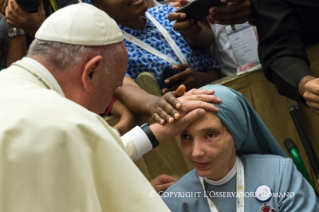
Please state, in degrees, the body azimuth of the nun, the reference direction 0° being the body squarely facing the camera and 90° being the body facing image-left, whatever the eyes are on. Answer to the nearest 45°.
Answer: approximately 45°

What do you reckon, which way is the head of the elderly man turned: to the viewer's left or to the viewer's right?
to the viewer's right

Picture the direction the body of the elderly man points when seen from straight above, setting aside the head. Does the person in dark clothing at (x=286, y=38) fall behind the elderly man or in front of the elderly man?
in front

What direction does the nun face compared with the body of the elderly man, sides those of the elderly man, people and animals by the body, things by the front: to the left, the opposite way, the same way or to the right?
the opposite way

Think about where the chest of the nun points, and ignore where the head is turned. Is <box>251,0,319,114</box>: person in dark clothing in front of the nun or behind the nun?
behind

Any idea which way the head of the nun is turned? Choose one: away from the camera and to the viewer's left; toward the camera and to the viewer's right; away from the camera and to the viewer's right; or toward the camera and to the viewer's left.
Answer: toward the camera and to the viewer's left

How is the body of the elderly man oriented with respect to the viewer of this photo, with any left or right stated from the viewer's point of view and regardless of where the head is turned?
facing away from the viewer and to the right of the viewer
